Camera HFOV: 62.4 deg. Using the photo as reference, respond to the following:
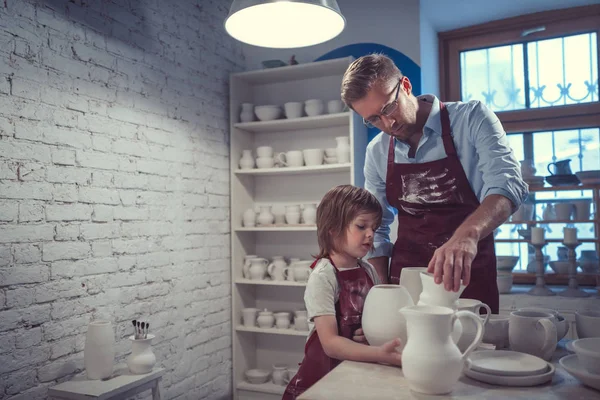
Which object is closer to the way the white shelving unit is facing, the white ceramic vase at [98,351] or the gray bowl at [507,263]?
the white ceramic vase

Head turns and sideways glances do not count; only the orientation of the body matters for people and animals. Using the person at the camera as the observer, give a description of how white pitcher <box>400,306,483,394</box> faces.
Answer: facing to the left of the viewer

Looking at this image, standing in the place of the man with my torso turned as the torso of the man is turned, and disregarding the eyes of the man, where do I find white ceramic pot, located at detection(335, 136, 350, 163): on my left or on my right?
on my right

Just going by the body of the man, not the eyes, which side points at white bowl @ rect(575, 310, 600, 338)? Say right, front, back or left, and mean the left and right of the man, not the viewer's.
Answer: left

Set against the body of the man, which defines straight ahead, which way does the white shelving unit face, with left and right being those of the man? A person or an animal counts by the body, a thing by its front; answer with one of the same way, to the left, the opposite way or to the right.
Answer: the same way

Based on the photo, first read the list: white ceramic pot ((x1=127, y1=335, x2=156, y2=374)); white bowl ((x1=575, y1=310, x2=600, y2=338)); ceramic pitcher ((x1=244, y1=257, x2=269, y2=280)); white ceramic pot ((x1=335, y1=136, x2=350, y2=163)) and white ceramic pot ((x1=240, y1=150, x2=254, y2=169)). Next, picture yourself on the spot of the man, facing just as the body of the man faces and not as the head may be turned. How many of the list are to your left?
1

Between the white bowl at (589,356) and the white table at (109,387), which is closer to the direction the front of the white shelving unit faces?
the white table

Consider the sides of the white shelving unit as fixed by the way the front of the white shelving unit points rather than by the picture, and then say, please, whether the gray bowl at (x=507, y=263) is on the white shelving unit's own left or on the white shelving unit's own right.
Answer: on the white shelving unit's own left

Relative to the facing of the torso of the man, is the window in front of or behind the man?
behind

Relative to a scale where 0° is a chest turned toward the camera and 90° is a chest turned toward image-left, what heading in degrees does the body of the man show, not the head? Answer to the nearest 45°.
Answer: approximately 45°

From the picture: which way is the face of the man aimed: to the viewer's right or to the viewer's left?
to the viewer's left

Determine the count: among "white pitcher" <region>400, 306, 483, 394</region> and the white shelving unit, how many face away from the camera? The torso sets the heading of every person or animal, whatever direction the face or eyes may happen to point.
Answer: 0

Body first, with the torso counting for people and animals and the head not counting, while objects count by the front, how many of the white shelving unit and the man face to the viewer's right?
0

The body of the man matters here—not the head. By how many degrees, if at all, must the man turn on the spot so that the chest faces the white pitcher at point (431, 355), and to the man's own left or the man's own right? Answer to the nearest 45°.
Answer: approximately 45° to the man's own left

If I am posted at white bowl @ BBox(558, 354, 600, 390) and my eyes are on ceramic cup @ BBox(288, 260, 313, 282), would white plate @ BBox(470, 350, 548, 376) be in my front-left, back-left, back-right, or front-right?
front-left

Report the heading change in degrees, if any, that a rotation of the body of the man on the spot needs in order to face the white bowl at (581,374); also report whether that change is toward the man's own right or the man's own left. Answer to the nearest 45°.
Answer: approximately 45° to the man's own left
